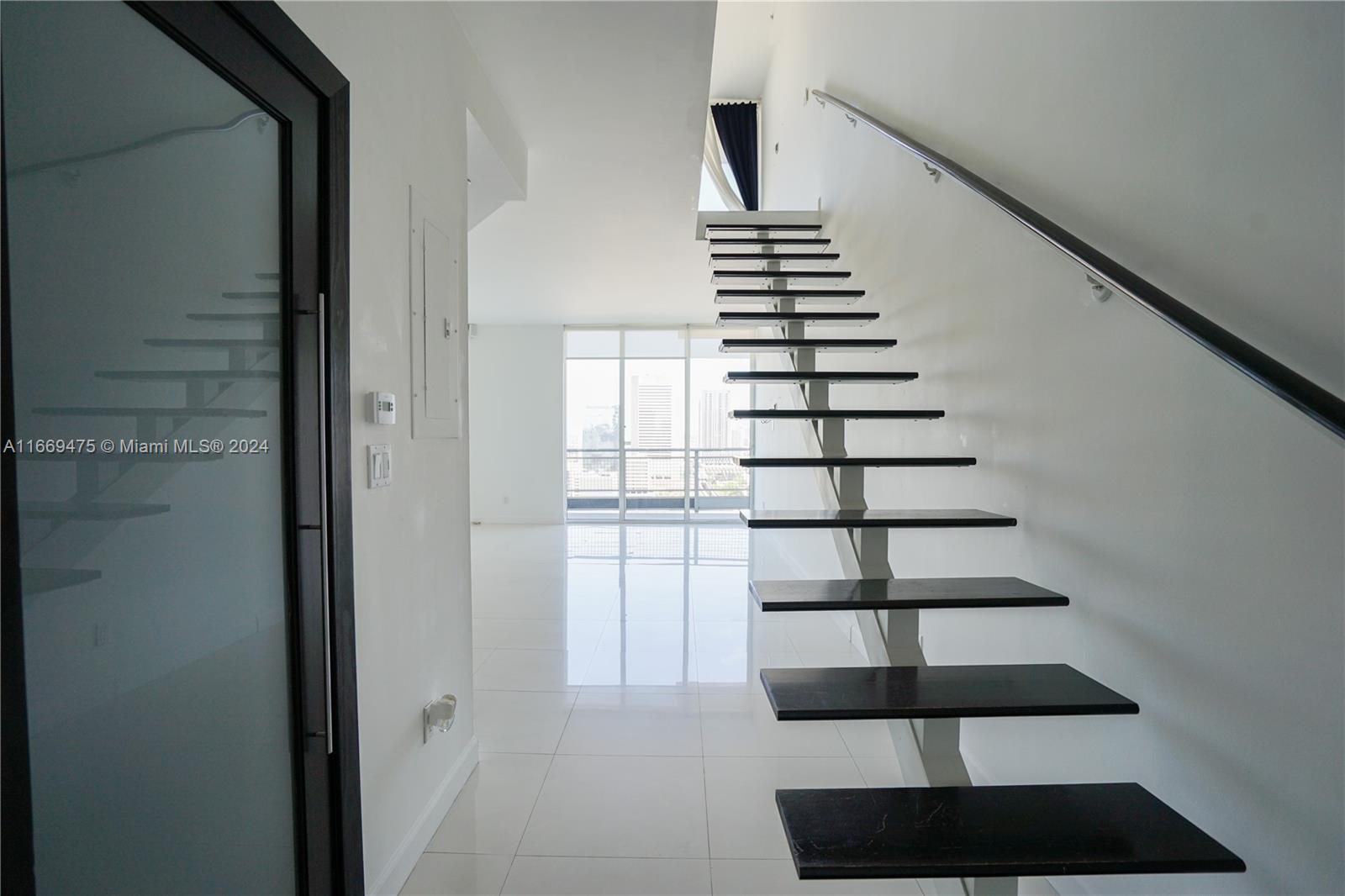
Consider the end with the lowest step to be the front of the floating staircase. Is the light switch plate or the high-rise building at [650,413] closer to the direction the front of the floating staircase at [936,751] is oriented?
the light switch plate

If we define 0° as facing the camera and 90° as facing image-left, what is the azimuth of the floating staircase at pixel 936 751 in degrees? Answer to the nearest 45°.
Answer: approximately 0°

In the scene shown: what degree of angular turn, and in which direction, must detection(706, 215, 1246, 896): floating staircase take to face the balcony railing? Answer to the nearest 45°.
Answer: approximately 135° to its right

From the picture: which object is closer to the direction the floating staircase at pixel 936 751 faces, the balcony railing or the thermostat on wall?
the thermostat on wall

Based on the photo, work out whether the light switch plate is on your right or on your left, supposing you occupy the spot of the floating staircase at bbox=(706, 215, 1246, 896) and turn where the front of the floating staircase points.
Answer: on your right

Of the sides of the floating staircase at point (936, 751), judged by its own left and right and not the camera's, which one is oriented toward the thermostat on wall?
right

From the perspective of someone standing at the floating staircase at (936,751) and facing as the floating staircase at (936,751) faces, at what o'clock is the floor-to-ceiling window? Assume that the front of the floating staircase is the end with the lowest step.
The floor-to-ceiling window is roughly at 5 o'clock from the floating staircase.

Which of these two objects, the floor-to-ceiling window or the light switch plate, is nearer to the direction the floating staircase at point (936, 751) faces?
the light switch plate

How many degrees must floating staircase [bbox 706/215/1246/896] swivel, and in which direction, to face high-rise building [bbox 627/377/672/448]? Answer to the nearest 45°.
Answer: approximately 135° to its right
